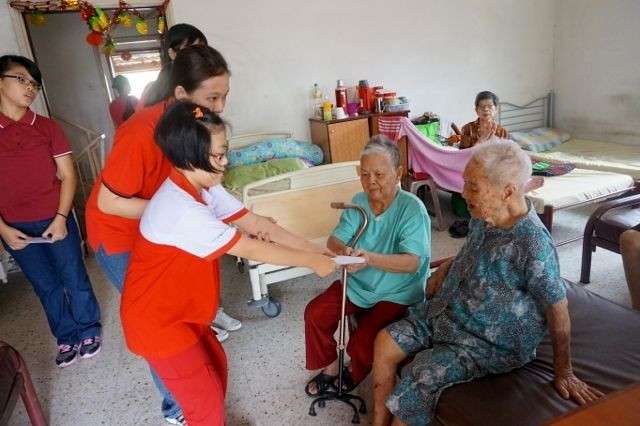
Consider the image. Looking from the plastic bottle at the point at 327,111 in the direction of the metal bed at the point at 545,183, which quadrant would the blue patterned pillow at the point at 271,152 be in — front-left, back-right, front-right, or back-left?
back-right

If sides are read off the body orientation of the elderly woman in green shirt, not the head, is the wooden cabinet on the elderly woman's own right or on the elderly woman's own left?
on the elderly woman's own right

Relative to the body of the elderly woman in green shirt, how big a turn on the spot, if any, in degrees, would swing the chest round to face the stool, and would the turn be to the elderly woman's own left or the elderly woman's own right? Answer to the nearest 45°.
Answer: approximately 135° to the elderly woman's own right

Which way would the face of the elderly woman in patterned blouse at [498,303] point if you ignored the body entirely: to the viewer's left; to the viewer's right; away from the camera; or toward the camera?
to the viewer's left

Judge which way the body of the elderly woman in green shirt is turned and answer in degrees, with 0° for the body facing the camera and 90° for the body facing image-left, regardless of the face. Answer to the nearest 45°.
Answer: approximately 45°

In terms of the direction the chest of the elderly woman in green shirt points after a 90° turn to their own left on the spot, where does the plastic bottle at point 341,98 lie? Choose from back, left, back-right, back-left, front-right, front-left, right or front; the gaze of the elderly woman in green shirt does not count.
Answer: back-left

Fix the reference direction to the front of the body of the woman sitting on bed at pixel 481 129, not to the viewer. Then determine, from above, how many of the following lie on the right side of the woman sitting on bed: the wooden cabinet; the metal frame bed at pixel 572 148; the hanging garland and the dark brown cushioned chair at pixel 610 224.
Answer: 2

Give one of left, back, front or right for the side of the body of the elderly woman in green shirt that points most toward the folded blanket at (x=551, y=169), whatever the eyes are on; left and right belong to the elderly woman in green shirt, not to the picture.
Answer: back

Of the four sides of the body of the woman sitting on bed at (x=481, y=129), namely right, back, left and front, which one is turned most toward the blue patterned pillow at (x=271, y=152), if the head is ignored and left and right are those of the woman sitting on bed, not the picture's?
right

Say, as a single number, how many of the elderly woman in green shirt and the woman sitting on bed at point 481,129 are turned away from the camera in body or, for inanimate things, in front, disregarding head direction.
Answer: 0
